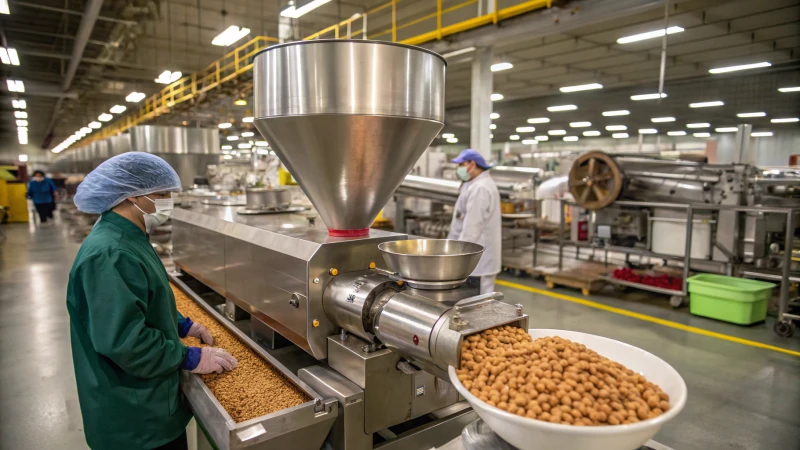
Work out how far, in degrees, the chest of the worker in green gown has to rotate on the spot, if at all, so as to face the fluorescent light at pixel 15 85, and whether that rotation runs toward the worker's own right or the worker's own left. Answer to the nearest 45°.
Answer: approximately 90° to the worker's own left

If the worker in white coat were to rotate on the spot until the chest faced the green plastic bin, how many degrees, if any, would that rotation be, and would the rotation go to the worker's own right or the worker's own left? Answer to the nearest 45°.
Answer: approximately 180°

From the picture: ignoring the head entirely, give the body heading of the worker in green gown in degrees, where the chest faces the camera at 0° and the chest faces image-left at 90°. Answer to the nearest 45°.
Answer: approximately 270°

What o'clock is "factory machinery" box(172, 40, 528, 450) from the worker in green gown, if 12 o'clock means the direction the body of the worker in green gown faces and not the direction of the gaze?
The factory machinery is roughly at 1 o'clock from the worker in green gown.

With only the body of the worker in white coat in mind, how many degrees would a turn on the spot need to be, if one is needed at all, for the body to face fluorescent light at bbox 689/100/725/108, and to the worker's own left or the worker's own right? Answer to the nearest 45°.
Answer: approximately 135° to the worker's own right

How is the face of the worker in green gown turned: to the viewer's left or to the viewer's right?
to the viewer's right

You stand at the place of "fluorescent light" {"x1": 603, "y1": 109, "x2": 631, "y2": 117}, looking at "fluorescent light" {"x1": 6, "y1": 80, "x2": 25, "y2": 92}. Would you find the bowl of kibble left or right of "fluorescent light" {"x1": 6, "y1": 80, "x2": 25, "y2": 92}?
left

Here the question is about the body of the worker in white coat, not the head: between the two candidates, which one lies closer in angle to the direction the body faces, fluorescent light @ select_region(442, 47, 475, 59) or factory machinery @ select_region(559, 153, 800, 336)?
the fluorescent light

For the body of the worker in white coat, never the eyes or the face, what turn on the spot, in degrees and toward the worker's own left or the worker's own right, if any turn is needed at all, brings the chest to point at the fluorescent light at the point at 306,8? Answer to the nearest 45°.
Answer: approximately 45° to the worker's own right
